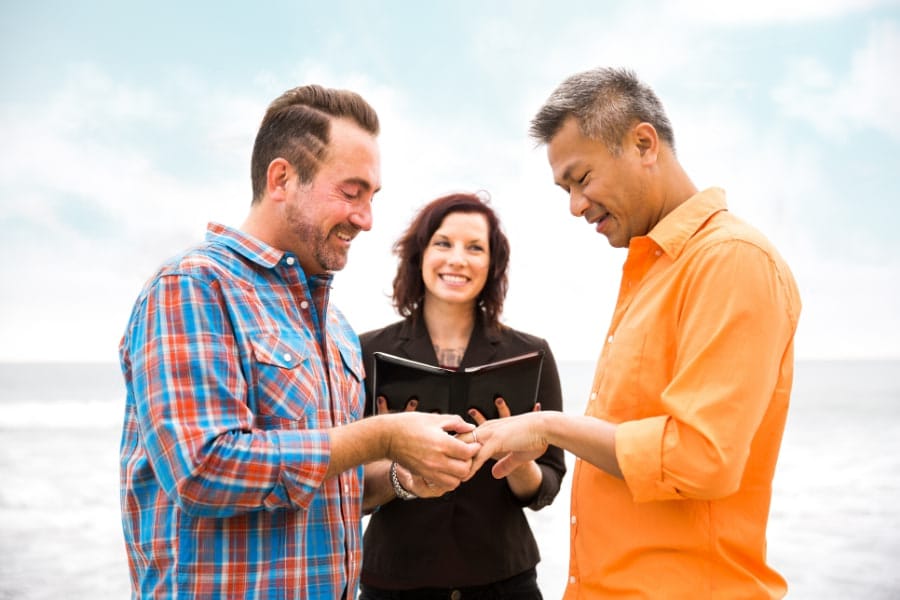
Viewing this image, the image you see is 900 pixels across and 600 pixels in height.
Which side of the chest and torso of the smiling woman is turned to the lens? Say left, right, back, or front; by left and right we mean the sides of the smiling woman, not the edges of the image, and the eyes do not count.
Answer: front

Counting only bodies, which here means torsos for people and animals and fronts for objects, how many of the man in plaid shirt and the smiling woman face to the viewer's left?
0

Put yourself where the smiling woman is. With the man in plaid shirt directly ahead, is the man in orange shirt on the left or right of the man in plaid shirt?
left

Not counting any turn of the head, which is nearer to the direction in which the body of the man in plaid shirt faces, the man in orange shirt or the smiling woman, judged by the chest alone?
the man in orange shirt

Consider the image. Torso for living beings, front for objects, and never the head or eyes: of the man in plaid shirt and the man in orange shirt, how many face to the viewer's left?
1

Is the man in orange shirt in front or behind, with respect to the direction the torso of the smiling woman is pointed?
in front

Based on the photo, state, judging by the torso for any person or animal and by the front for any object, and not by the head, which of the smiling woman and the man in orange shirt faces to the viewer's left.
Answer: the man in orange shirt

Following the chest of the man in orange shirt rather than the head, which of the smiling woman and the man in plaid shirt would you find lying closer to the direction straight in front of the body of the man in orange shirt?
the man in plaid shirt

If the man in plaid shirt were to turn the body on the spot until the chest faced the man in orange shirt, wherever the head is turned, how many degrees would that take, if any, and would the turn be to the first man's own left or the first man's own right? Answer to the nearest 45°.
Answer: approximately 45° to the first man's own left

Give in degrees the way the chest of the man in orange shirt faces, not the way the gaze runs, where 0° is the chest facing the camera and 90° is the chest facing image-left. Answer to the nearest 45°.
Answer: approximately 90°

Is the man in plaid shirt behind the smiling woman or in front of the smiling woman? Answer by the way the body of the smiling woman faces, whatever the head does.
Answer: in front

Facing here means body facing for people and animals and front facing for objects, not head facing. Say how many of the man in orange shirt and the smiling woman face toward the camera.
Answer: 1

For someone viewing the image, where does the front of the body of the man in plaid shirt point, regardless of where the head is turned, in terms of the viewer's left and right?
facing the viewer and to the right of the viewer

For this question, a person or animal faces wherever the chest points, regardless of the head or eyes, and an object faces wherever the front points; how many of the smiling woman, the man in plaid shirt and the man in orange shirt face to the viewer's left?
1
